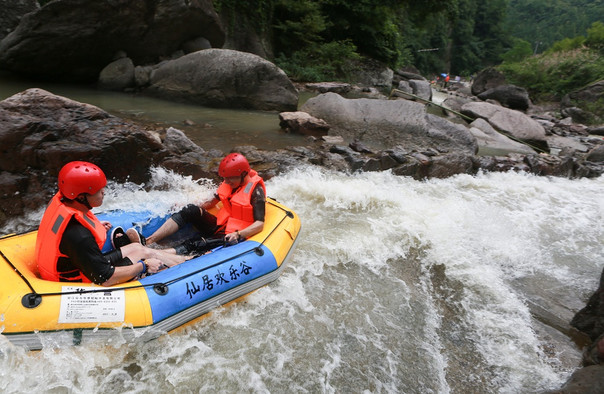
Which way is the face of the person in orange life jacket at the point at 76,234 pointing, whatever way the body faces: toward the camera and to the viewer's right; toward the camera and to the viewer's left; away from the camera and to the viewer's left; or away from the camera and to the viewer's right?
away from the camera and to the viewer's right

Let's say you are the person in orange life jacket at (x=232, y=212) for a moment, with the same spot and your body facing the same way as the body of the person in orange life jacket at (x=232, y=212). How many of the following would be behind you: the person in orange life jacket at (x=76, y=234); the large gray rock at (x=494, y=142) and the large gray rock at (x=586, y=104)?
2

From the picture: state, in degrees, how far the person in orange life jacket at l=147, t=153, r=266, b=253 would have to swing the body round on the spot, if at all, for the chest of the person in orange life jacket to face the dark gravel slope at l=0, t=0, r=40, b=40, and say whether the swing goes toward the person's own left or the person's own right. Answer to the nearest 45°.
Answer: approximately 90° to the person's own right

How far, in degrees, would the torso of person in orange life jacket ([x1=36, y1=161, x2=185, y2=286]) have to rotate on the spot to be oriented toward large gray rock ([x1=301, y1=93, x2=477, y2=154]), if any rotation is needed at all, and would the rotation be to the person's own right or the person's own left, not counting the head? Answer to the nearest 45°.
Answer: approximately 45° to the person's own left

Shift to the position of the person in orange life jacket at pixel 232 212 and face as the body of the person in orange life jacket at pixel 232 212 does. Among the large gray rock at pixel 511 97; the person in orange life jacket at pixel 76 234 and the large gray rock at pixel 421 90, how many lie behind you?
2

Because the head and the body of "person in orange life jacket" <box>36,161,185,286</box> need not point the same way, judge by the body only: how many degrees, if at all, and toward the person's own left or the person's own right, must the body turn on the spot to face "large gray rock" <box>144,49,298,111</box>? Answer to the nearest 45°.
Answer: approximately 90° to the person's own left

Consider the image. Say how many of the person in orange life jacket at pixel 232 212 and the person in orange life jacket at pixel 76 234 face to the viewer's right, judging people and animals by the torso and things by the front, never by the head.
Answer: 1

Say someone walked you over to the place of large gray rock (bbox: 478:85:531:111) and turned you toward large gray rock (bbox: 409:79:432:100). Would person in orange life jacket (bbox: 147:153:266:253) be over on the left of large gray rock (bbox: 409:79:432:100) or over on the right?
left

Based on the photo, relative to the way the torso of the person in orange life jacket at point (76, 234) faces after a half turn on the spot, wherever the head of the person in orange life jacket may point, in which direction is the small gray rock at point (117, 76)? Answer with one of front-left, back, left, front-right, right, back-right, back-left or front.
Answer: right

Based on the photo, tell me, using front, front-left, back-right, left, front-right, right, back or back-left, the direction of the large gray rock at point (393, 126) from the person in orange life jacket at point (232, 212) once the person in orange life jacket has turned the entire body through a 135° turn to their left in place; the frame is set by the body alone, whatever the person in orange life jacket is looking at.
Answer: front-left

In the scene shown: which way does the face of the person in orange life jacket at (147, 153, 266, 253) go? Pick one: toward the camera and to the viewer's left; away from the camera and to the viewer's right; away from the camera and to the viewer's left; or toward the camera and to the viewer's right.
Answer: toward the camera and to the viewer's left

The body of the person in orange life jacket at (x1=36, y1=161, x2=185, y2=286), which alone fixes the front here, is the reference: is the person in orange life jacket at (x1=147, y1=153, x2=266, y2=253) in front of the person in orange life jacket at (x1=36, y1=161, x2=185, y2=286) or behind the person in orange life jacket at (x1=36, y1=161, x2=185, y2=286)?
in front

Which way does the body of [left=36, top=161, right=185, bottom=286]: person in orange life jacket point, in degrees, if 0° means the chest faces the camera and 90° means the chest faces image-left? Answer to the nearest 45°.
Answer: approximately 270°

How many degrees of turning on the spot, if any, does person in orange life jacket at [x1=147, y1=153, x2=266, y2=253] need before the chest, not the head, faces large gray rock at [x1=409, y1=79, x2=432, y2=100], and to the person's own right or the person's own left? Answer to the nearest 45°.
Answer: approximately 180°

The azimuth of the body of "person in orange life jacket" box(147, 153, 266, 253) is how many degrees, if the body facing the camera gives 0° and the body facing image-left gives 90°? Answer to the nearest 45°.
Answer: approximately 45°

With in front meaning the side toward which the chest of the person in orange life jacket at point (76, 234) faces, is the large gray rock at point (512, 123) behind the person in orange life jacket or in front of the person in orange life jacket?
in front

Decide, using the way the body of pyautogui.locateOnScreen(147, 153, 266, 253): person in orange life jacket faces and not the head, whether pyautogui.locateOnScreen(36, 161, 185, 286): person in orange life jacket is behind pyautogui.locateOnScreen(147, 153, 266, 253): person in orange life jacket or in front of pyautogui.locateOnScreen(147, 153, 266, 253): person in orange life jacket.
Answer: in front

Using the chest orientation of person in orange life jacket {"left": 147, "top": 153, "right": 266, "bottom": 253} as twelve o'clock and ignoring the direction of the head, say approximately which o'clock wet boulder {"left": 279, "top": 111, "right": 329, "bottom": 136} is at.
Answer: The wet boulder is roughly at 5 o'clock from the person in orange life jacket.
